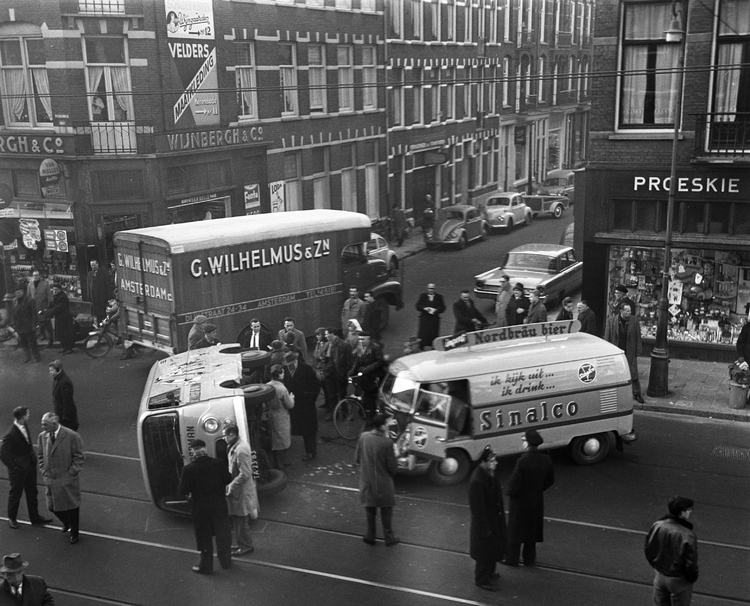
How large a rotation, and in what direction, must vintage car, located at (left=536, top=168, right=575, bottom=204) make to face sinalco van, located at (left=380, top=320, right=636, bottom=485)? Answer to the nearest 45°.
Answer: approximately 45° to its left

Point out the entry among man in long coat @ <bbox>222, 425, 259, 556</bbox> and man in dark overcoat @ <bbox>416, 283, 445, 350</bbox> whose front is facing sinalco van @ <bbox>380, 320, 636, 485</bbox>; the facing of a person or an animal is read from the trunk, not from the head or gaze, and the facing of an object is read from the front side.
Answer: the man in dark overcoat

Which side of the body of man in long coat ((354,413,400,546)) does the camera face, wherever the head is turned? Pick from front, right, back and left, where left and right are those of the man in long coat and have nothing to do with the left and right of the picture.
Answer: back

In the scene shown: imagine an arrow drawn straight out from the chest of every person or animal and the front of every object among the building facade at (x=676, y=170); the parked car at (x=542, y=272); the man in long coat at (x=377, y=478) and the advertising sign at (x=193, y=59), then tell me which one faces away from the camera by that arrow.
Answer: the man in long coat

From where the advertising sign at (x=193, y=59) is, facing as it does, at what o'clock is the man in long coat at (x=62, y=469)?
The man in long coat is roughly at 12 o'clock from the advertising sign.

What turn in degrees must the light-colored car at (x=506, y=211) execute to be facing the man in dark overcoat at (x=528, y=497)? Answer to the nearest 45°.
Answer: approximately 45° to its left

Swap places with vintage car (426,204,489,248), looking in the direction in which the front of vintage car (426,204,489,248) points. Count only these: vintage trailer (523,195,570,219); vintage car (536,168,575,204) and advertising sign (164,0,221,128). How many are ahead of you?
1

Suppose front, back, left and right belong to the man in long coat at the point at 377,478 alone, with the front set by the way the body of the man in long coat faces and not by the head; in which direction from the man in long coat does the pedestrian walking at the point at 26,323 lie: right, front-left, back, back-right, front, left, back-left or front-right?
front-left

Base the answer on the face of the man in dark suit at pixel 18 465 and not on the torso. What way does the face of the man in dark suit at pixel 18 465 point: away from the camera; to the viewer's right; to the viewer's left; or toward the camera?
to the viewer's right
